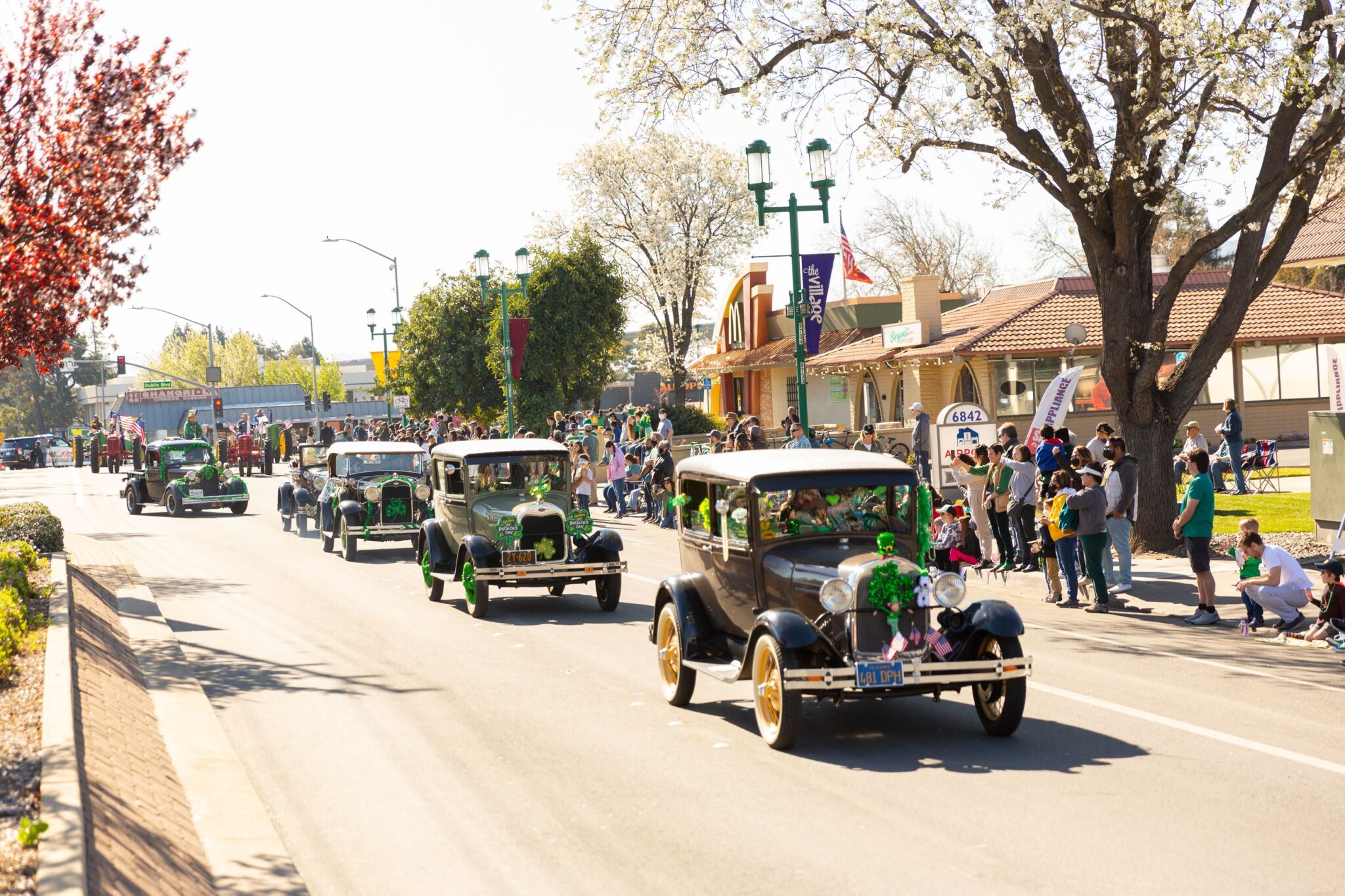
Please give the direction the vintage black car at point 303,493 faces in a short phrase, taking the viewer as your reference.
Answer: facing the viewer and to the right of the viewer

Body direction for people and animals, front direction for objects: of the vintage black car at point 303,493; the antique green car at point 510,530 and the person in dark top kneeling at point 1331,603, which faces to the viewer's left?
the person in dark top kneeling

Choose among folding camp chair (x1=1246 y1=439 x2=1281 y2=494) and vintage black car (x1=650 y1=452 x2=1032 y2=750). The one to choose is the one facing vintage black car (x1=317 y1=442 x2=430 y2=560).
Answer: the folding camp chair

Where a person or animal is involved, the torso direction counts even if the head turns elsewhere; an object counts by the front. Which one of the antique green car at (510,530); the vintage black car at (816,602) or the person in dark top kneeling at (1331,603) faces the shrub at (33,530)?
the person in dark top kneeling

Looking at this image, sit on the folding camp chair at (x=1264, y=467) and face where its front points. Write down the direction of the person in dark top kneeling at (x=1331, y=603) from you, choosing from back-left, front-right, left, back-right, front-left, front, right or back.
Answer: front-left

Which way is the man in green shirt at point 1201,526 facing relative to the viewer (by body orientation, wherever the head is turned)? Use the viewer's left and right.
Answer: facing to the left of the viewer

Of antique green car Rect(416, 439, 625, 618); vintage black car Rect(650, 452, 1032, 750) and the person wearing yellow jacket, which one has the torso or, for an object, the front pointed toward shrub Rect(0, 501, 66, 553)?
the person wearing yellow jacket

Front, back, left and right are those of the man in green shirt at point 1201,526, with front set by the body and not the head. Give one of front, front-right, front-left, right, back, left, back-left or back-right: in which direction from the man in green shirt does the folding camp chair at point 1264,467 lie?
right

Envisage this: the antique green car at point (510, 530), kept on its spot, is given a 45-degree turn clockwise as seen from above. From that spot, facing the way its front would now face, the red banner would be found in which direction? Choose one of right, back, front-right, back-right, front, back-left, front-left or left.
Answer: back

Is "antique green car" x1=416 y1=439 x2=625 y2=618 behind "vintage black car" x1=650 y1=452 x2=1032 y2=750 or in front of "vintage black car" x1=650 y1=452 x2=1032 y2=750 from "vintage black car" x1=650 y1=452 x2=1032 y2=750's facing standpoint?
behind

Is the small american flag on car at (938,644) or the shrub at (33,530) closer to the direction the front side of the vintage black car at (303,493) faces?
the small american flag on car

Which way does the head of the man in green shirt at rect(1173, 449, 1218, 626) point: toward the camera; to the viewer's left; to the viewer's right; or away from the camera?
to the viewer's left

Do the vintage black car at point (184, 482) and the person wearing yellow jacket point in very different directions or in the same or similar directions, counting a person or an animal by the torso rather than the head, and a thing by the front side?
very different directions

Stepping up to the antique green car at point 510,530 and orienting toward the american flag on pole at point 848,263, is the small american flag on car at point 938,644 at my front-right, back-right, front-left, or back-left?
back-right

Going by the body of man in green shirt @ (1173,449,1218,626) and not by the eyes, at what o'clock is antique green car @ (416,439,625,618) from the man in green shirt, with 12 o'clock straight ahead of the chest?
The antique green car is roughly at 12 o'clock from the man in green shirt.

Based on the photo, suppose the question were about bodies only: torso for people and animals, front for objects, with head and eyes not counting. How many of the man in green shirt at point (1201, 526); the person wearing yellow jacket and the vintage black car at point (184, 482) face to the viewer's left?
2

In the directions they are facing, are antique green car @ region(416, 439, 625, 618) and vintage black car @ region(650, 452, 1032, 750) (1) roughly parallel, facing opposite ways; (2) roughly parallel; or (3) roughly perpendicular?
roughly parallel
